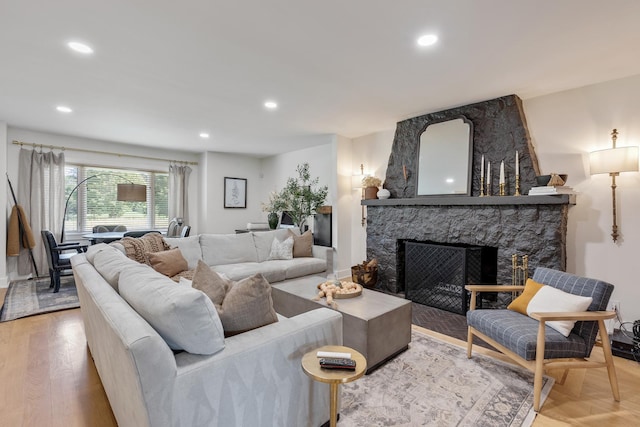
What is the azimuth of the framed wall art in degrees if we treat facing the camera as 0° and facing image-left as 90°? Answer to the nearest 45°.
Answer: approximately 315°

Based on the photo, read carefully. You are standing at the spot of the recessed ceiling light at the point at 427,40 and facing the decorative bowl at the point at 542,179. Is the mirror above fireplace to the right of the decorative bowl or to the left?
left

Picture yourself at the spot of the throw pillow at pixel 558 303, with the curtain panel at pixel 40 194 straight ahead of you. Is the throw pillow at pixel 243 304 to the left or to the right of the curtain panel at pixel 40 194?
left

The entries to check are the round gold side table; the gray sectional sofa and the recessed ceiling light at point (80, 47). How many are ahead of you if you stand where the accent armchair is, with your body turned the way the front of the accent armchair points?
3

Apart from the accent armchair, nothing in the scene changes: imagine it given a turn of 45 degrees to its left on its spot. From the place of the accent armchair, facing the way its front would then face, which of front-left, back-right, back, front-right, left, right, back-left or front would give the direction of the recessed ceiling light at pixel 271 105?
right

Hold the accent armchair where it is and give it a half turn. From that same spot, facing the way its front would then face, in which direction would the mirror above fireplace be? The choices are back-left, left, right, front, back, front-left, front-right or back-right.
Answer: left

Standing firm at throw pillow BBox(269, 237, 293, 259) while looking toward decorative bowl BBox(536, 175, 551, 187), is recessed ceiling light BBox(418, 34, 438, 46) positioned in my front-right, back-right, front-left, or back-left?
front-right

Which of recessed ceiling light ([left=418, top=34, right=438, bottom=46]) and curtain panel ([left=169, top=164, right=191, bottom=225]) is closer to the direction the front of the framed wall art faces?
the recessed ceiling light

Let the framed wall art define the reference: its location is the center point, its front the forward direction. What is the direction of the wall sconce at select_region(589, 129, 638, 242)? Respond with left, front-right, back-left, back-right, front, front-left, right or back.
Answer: front

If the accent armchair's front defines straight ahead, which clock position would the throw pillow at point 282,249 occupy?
The throw pillow is roughly at 2 o'clock from the accent armchair.

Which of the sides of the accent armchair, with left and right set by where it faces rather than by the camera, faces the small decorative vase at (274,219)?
right

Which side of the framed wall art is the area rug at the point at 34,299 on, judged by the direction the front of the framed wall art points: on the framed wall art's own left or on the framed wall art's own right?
on the framed wall art's own right

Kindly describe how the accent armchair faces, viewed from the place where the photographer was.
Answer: facing the viewer and to the left of the viewer

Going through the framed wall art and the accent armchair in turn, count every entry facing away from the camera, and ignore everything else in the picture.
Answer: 0

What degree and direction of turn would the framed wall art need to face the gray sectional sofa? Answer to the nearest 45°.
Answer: approximately 45° to its right

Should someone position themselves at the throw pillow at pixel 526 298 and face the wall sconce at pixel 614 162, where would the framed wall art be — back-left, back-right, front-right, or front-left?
back-left

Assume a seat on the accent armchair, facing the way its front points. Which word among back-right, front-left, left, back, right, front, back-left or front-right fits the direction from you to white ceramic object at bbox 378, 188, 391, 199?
right
